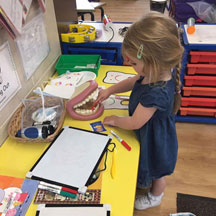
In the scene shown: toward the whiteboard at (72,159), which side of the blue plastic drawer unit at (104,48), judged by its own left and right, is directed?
front

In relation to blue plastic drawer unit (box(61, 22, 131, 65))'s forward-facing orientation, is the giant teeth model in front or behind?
in front

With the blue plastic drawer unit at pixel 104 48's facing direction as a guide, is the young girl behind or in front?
in front

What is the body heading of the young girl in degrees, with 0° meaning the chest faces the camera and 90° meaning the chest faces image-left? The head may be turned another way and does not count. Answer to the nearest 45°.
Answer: approximately 90°

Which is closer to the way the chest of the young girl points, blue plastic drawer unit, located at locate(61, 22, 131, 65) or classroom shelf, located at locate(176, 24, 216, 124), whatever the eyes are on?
the blue plastic drawer unit

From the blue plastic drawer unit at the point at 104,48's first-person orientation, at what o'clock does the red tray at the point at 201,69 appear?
The red tray is roughly at 9 o'clock from the blue plastic drawer unit.

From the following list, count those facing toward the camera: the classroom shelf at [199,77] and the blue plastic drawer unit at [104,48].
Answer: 2

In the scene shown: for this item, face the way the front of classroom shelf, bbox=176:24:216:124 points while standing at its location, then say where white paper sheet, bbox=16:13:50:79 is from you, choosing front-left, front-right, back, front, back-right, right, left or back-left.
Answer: front-right

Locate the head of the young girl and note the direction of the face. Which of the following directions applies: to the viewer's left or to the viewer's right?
to the viewer's left

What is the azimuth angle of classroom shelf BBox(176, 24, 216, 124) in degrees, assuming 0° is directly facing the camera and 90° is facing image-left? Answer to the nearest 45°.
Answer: approximately 0°
